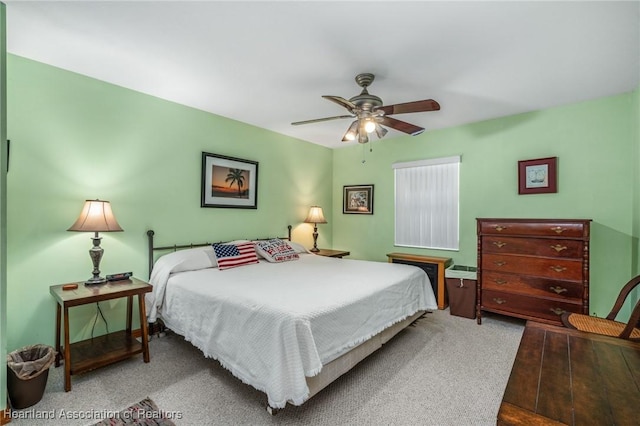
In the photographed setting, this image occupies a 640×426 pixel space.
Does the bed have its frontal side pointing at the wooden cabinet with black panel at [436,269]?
no

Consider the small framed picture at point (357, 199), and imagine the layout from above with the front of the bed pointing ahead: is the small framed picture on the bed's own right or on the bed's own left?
on the bed's own left

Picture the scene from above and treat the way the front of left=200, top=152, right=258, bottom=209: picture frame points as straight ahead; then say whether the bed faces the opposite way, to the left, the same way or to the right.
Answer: the same way

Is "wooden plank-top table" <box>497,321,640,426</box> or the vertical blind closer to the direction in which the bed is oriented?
the wooden plank-top table

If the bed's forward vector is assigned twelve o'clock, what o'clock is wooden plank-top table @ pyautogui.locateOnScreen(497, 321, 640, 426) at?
The wooden plank-top table is roughly at 12 o'clock from the bed.

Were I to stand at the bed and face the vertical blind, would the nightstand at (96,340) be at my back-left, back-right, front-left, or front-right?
back-left

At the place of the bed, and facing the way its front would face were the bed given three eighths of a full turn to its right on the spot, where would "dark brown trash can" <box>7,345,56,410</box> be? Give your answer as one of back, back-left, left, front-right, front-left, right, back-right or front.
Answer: front

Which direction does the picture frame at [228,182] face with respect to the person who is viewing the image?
facing the viewer and to the right of the viewer

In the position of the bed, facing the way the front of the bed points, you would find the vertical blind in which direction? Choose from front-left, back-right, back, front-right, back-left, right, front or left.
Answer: left

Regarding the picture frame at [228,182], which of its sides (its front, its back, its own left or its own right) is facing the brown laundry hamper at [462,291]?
front

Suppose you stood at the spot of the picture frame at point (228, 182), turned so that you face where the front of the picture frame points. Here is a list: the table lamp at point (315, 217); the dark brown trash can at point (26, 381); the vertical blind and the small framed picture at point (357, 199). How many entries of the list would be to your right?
1

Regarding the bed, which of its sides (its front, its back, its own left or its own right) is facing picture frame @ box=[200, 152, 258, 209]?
back

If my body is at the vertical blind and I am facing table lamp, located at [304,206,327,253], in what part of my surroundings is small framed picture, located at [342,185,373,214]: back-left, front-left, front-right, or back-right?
front-right

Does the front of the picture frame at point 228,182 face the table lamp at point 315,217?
no

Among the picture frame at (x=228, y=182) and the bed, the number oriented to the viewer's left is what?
0

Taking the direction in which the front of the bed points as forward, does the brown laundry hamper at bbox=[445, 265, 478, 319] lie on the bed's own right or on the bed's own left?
on the bed's own left

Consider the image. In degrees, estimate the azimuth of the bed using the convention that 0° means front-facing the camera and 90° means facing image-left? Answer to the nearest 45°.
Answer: approximately 315°

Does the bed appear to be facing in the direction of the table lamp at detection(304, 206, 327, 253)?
no

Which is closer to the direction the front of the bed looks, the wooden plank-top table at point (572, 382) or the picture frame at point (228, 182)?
the wooden plank-top table
